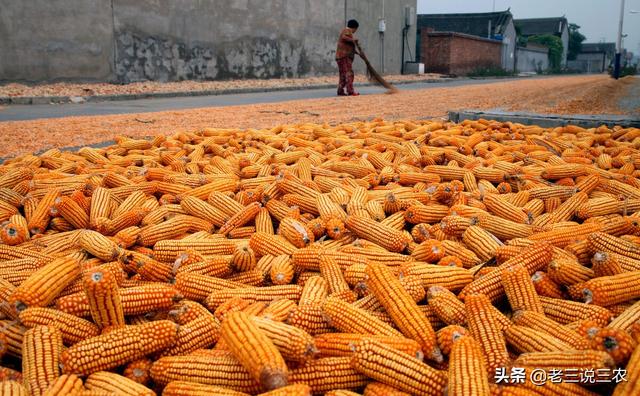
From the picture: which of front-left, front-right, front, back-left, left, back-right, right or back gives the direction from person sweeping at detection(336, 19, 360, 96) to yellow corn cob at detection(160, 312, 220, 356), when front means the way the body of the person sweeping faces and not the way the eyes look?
right

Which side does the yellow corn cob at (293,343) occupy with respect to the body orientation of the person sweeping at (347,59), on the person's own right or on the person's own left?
on the person's own right

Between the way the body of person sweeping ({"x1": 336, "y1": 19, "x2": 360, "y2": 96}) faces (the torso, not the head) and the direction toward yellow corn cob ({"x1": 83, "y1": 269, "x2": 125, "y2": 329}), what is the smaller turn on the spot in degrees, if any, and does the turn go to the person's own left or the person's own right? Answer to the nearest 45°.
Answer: approximately 90° to the person's own right

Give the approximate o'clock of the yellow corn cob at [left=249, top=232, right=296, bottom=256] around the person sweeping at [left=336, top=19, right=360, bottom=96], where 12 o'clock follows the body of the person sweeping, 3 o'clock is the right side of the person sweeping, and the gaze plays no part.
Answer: The yellow corn cob is roughly at 3 o'clock from the person sweeping.

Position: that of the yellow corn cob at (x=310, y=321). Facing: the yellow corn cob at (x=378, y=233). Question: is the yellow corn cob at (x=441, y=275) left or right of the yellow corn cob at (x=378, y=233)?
right

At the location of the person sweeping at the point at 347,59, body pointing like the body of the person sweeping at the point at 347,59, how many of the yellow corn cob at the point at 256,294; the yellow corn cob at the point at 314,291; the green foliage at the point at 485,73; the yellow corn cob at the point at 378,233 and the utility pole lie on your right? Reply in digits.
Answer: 3

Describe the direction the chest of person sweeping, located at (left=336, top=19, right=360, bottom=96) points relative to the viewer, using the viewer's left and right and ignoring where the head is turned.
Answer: facing to the right of the viewer

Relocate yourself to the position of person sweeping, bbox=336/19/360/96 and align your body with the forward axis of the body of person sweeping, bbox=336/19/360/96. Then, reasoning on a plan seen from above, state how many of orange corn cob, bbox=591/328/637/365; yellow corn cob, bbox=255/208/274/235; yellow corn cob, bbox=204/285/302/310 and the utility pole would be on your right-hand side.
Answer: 3

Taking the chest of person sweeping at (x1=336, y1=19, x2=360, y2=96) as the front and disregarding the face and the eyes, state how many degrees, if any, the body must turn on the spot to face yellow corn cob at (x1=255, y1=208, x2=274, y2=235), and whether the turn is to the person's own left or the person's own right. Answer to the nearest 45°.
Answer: approximately 90° to the person's own right

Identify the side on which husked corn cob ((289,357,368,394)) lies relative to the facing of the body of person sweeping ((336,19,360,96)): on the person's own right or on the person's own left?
on the person's own right

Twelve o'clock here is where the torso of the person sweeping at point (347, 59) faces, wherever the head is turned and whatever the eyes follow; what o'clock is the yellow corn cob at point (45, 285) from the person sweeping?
The yellow corn cob is roughly at 3 o'clock from the person sweeping.

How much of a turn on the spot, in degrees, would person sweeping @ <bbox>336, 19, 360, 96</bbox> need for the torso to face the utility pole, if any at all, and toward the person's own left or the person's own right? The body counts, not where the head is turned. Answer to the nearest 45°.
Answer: approximately 45° to the person's own left

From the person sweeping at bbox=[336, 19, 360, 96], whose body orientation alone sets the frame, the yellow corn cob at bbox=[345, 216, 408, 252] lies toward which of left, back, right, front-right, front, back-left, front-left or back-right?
right

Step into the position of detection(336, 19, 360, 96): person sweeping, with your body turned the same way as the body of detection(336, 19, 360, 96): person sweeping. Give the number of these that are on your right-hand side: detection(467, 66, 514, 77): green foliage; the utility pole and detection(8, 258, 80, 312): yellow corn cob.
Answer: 1

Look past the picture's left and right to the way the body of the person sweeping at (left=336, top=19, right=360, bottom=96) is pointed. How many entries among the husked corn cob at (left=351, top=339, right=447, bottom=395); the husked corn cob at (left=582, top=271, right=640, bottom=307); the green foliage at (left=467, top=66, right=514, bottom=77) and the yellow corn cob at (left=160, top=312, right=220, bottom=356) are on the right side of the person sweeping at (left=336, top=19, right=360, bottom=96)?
3
